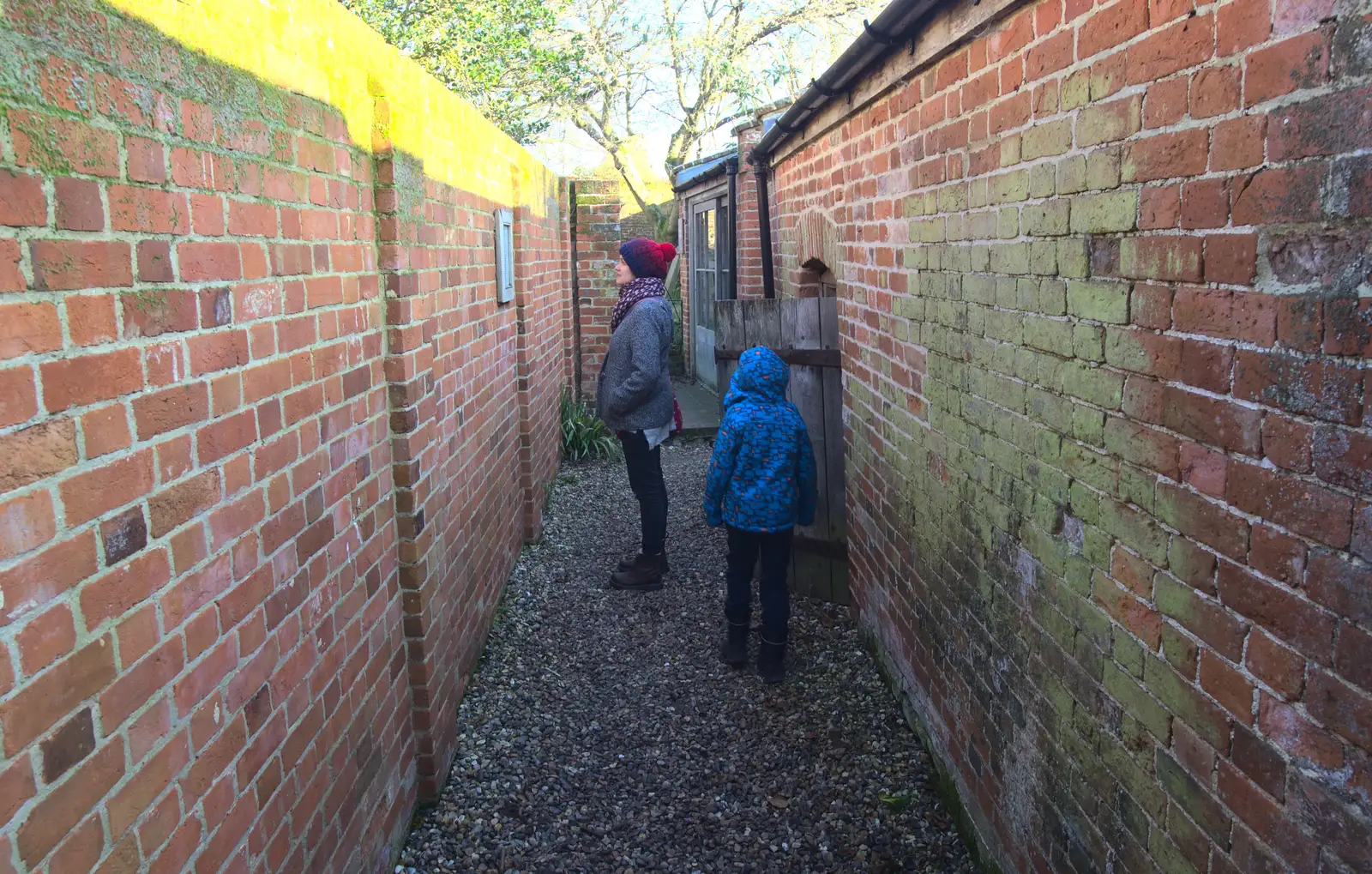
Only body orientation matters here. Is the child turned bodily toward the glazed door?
yes

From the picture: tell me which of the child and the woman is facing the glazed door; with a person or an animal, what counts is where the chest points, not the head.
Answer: the child

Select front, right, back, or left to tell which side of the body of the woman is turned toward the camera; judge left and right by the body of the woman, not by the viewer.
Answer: left

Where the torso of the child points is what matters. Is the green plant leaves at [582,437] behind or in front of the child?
in front

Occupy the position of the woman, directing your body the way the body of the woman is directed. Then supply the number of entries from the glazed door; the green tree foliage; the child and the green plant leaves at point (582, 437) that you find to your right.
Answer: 3

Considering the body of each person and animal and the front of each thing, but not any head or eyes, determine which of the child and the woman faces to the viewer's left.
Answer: the woman

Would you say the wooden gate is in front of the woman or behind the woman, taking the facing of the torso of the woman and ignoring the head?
behind

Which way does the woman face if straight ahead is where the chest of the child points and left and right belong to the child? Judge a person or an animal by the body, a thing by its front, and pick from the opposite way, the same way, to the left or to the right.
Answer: to the left

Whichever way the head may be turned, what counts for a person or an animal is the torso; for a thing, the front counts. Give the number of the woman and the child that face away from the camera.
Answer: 1

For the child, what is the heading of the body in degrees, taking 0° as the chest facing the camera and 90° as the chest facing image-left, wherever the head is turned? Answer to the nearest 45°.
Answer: approximately 180°

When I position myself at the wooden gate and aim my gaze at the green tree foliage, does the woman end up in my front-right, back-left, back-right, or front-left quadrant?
front-left

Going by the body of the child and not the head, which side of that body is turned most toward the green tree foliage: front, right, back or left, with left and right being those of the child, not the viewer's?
front

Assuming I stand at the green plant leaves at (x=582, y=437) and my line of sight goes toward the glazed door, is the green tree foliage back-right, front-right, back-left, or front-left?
front-left

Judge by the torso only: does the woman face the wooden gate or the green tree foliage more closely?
the green tree foliage

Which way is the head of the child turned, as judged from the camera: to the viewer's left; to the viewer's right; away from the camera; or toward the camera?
away from the camera
